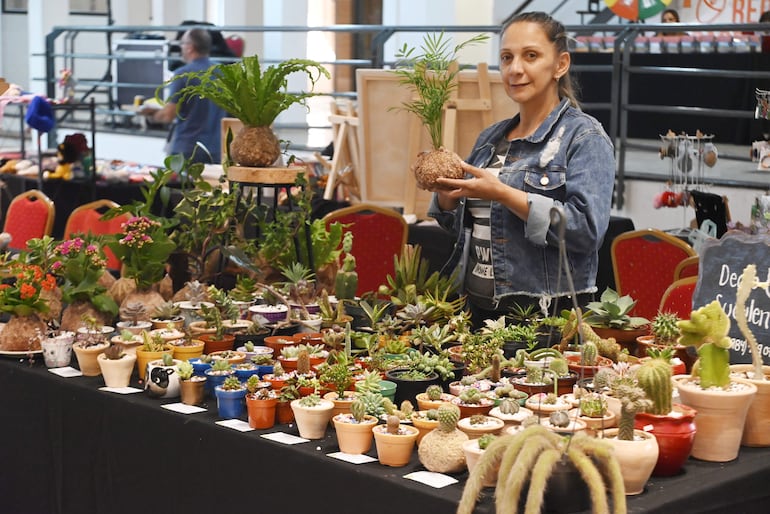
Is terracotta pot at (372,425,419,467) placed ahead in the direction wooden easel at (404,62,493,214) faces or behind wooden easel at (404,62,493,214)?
behind

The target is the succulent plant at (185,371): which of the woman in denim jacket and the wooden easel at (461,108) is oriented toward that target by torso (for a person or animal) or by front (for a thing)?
the woman in denim jacket

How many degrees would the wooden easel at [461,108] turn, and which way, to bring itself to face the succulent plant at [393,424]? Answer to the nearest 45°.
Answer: approximately 180°

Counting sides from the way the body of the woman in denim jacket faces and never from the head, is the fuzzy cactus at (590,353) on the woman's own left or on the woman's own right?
on the woman's own left

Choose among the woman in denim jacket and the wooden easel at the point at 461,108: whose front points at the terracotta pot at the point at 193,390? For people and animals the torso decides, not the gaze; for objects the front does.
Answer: the woman in denim jacket

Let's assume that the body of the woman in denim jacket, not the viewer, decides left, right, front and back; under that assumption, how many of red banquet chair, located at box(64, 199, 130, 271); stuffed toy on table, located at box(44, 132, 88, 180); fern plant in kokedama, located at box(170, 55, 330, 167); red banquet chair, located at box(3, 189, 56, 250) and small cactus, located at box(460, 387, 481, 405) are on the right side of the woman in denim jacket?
4

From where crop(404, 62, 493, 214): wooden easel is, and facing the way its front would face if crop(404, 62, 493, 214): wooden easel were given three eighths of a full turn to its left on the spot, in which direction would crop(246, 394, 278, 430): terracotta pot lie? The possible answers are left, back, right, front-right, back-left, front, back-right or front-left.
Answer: front-left

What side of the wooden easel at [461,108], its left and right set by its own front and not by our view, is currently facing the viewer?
back

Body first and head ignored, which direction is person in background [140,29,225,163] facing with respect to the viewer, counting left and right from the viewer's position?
facing away from the viewer and to the left of the viewer
